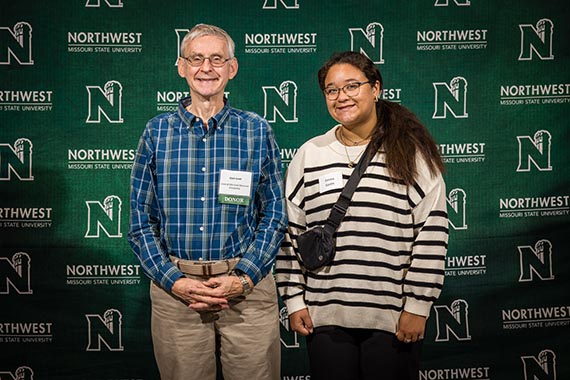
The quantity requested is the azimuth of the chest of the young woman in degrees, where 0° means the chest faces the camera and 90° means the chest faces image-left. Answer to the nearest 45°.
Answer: approximately 0°
